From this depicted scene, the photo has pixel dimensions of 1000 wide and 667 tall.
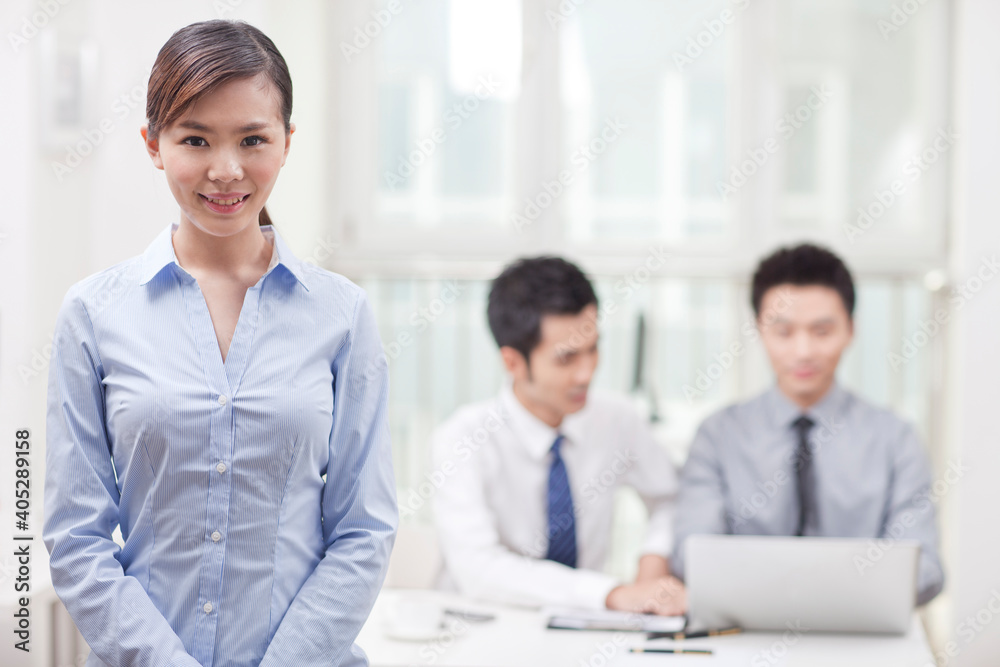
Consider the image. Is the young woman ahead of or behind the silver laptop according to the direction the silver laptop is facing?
behind

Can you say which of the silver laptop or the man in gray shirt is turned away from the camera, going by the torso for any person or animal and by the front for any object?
the silver laptop

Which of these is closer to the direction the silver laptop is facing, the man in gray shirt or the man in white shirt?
the man in gray shirt

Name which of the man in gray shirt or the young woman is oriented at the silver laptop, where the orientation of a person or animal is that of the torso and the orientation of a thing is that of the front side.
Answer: the man in gray shirt

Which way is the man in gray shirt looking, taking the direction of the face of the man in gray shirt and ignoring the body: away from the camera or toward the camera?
toward the camera

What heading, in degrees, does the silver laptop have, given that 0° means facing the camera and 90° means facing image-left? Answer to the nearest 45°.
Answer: approximately 180°

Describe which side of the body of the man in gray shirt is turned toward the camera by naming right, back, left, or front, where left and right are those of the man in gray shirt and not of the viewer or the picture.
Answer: front

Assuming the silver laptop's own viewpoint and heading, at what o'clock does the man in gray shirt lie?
The man in gray shirt is roughly at 12 o'clock from the silver laptop.

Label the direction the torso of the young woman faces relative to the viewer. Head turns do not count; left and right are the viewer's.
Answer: facing the viewer

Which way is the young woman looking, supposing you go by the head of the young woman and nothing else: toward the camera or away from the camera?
toward the camera
